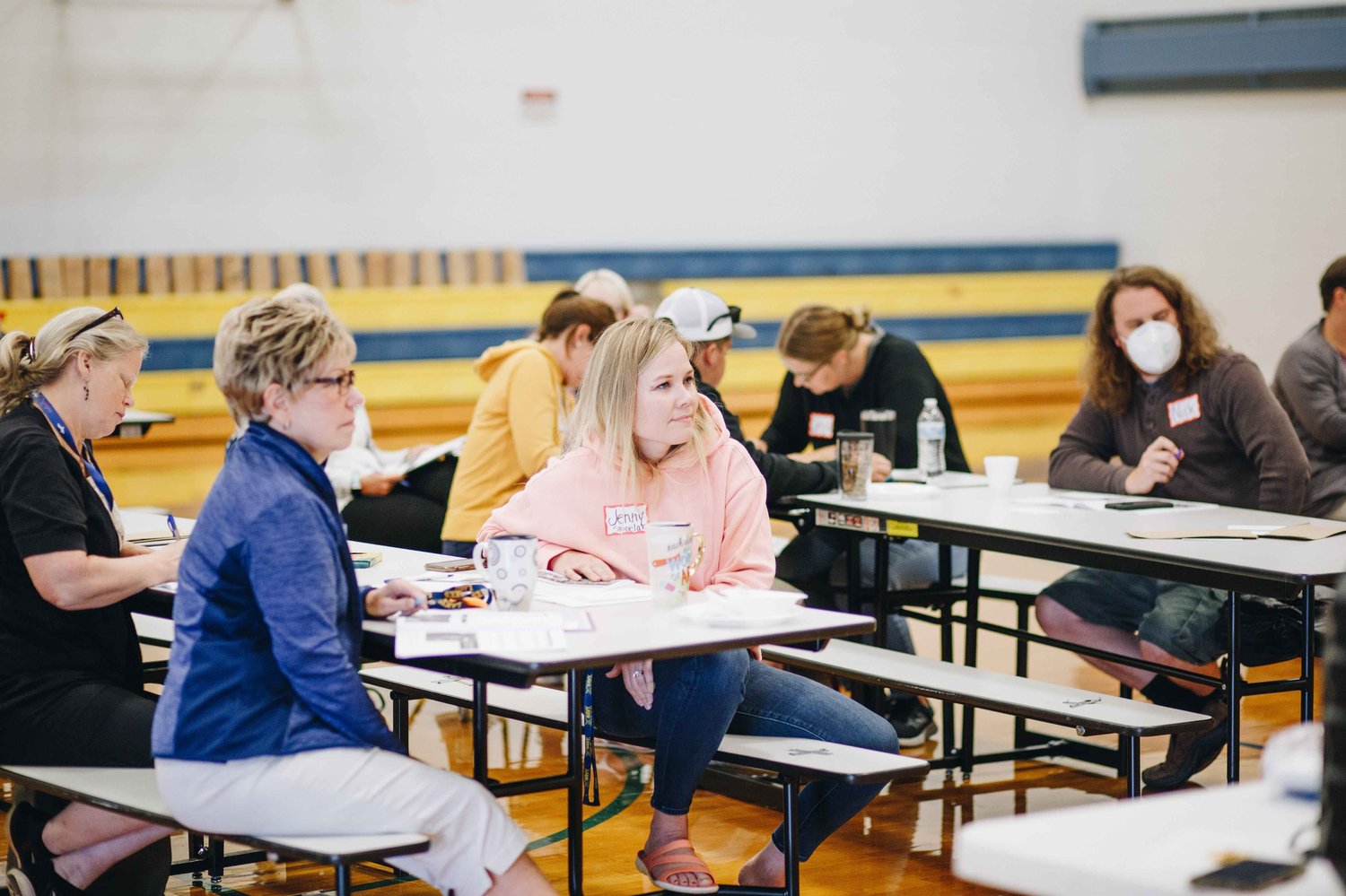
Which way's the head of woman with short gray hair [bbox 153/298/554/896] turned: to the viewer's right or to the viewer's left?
to the viewer's right

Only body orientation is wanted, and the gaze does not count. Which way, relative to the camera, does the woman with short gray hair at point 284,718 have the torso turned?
to the viewer's right

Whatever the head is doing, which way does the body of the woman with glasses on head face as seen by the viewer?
to the viewer's right

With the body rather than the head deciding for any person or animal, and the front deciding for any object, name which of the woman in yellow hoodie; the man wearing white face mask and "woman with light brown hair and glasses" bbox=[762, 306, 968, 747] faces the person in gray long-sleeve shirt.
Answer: the woman in yellow hoodie

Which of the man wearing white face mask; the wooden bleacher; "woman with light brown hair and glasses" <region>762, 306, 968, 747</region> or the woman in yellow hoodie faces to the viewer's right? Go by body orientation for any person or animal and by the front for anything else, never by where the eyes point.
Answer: the woman in yellow hoodie

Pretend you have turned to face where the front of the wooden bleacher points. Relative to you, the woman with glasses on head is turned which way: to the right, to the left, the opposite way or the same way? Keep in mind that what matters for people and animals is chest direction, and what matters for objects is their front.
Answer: to the left

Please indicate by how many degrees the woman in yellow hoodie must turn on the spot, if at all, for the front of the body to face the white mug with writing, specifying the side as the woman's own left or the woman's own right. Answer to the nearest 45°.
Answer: approximately 90° to the woman's own right

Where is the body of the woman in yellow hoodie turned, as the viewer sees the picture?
to the viewer's right

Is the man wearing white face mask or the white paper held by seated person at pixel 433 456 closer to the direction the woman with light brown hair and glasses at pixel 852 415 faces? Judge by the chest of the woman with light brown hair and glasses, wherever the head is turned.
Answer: the white paper held by seated person

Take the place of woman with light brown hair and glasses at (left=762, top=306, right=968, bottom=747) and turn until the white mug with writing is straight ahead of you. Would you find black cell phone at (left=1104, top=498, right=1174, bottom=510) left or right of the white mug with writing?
left

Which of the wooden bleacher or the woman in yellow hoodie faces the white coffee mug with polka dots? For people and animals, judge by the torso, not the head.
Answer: the wooden bleacher

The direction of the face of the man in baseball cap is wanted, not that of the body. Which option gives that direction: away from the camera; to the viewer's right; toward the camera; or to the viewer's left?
to the viewer's right

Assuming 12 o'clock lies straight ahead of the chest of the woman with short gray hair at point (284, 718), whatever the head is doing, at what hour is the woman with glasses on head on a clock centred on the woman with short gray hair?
The woman with glasses on head is roughly at 8 o'clock from the woman with short gray hair.

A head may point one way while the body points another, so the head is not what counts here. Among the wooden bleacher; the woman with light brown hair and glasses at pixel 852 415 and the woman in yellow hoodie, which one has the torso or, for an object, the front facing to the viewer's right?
the woman in yellow hoodie

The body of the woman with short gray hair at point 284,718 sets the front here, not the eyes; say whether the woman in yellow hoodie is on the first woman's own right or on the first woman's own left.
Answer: on the first woman's own left

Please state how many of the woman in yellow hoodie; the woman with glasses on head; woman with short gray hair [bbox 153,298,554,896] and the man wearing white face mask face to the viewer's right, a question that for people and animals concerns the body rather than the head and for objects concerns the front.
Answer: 3

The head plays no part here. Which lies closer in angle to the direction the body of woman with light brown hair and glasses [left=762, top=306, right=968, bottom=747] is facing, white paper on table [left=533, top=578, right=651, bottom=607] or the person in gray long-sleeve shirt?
the white paper on table
